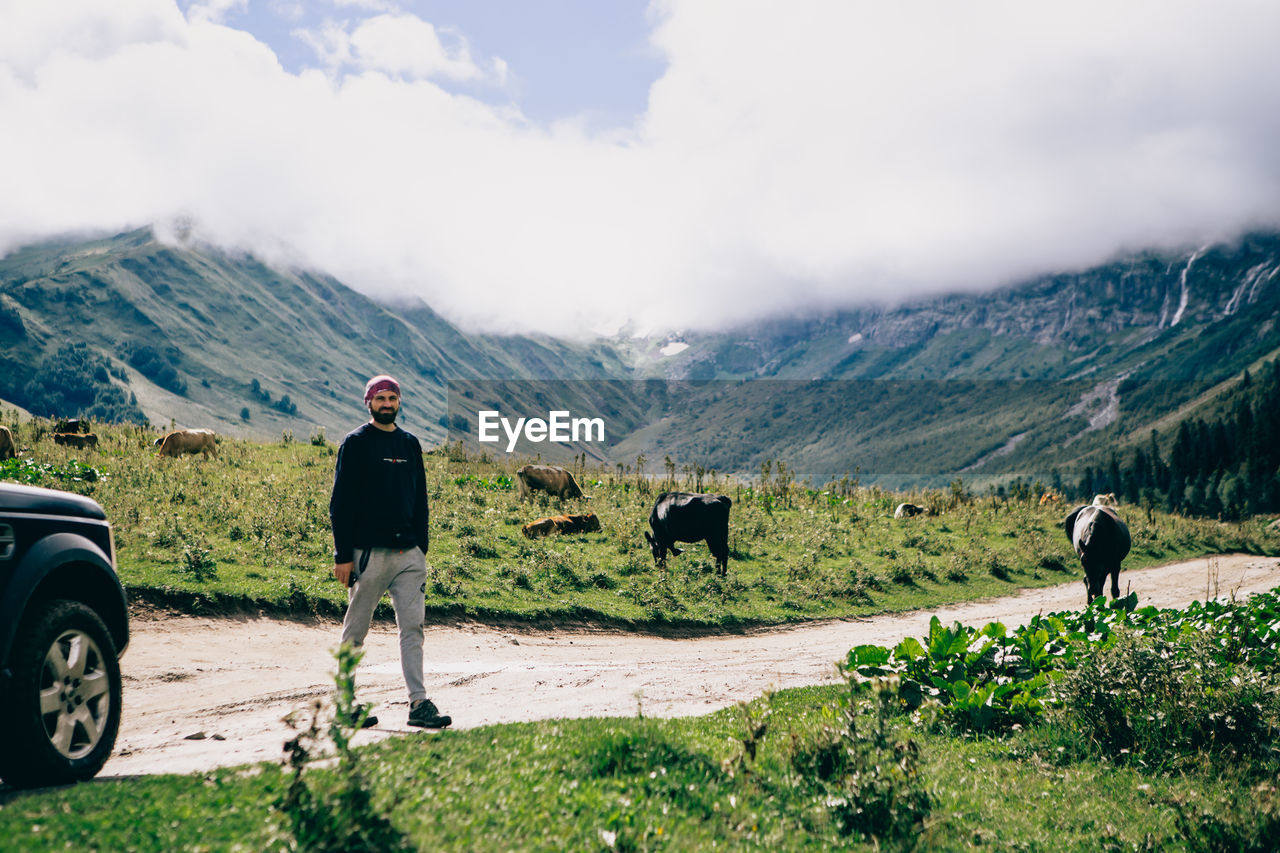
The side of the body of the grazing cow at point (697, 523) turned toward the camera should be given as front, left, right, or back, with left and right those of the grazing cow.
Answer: left

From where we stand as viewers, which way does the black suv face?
facing away from the viewer and to the right of the viewer

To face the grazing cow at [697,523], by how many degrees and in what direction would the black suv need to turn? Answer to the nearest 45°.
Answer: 0° — it already faces it

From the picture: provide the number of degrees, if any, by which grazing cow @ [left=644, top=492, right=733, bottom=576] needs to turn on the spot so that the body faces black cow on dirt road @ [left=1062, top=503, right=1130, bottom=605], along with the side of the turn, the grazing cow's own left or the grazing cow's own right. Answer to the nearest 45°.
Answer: approximately 180°

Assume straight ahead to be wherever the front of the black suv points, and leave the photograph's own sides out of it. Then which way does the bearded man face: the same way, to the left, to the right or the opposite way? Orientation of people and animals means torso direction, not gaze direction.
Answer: to the right

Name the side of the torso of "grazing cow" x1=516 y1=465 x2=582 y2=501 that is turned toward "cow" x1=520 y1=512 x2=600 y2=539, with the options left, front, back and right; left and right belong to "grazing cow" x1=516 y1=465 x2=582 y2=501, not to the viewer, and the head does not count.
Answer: right
